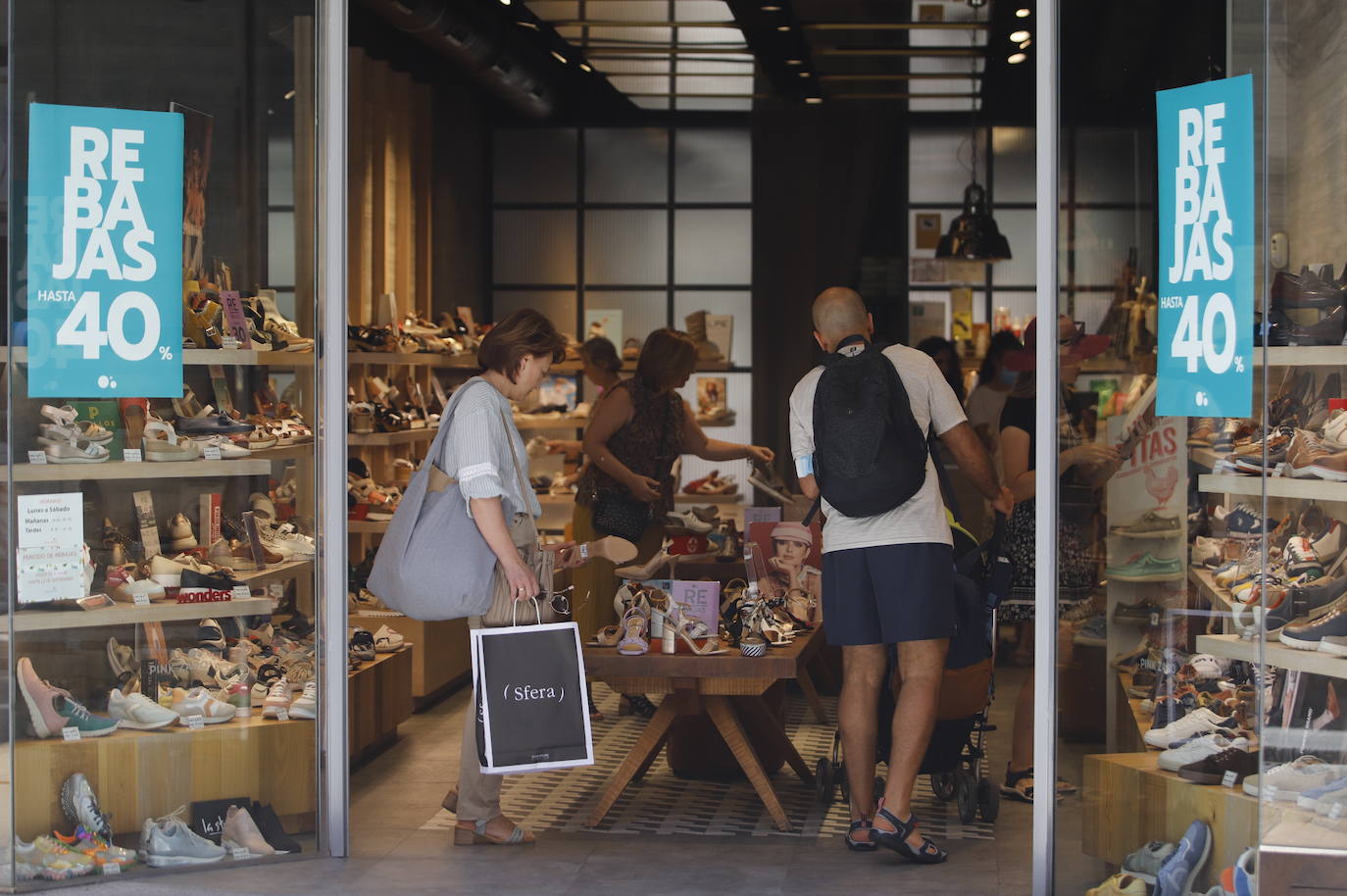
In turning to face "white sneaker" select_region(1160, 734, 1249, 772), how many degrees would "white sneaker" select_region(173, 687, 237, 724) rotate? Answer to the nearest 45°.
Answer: approximately 45° to its right

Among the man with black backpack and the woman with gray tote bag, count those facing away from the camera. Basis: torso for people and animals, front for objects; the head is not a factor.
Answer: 1

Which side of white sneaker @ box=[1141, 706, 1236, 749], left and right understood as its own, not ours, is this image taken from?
left

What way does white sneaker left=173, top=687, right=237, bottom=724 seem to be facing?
to the viewer's right

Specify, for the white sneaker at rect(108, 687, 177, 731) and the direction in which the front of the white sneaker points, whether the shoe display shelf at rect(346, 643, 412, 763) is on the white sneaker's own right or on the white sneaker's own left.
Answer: on the white sneaker's own left

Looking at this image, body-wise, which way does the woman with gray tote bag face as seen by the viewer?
to the viewer's right

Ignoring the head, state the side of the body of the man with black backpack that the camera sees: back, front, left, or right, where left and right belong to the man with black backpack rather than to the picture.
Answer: back

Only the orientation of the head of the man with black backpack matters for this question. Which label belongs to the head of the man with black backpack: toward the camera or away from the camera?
away from the camera

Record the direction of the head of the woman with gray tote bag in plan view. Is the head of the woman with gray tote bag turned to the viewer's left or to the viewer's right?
to the viewer's right

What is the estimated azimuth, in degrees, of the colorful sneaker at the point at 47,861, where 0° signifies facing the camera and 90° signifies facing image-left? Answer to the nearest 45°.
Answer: approximately 270°

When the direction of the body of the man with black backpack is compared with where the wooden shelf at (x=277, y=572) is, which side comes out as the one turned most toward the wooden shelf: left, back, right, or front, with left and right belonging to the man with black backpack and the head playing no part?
left
